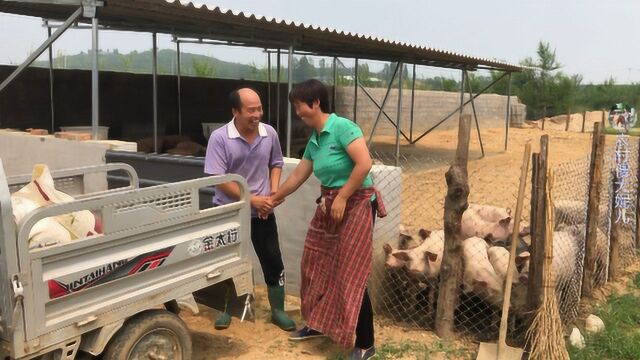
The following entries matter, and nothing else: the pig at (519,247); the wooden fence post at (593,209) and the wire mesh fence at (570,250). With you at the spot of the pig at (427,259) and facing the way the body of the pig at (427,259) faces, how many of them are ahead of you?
0

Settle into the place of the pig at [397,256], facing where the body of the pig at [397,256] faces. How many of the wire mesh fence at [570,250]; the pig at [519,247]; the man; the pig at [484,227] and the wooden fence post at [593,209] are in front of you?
1

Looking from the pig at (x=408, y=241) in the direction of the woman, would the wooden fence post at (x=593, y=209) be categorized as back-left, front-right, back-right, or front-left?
back-left

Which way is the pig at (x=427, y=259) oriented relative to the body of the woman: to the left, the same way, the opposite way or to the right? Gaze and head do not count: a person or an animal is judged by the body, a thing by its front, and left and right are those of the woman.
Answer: the same way

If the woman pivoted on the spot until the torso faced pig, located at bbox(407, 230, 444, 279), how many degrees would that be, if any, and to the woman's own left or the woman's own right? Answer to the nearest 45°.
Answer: approximately 180°

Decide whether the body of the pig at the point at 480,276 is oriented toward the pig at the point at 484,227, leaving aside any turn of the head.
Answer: no

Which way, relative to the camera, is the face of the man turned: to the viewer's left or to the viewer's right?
to the viewer's right

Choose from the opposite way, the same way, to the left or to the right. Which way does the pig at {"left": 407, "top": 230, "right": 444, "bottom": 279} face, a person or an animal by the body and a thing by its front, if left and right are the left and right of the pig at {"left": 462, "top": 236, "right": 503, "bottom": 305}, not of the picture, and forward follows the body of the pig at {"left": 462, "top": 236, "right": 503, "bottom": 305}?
to the right

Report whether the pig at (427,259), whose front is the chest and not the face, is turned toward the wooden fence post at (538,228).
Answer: no

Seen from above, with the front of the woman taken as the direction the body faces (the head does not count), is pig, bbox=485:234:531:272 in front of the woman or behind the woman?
behind

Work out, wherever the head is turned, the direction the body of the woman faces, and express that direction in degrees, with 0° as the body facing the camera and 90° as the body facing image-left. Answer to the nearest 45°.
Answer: approximately 45°

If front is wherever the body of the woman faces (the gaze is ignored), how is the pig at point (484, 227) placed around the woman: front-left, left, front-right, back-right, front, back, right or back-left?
back

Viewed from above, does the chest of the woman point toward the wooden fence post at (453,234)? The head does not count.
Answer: no
